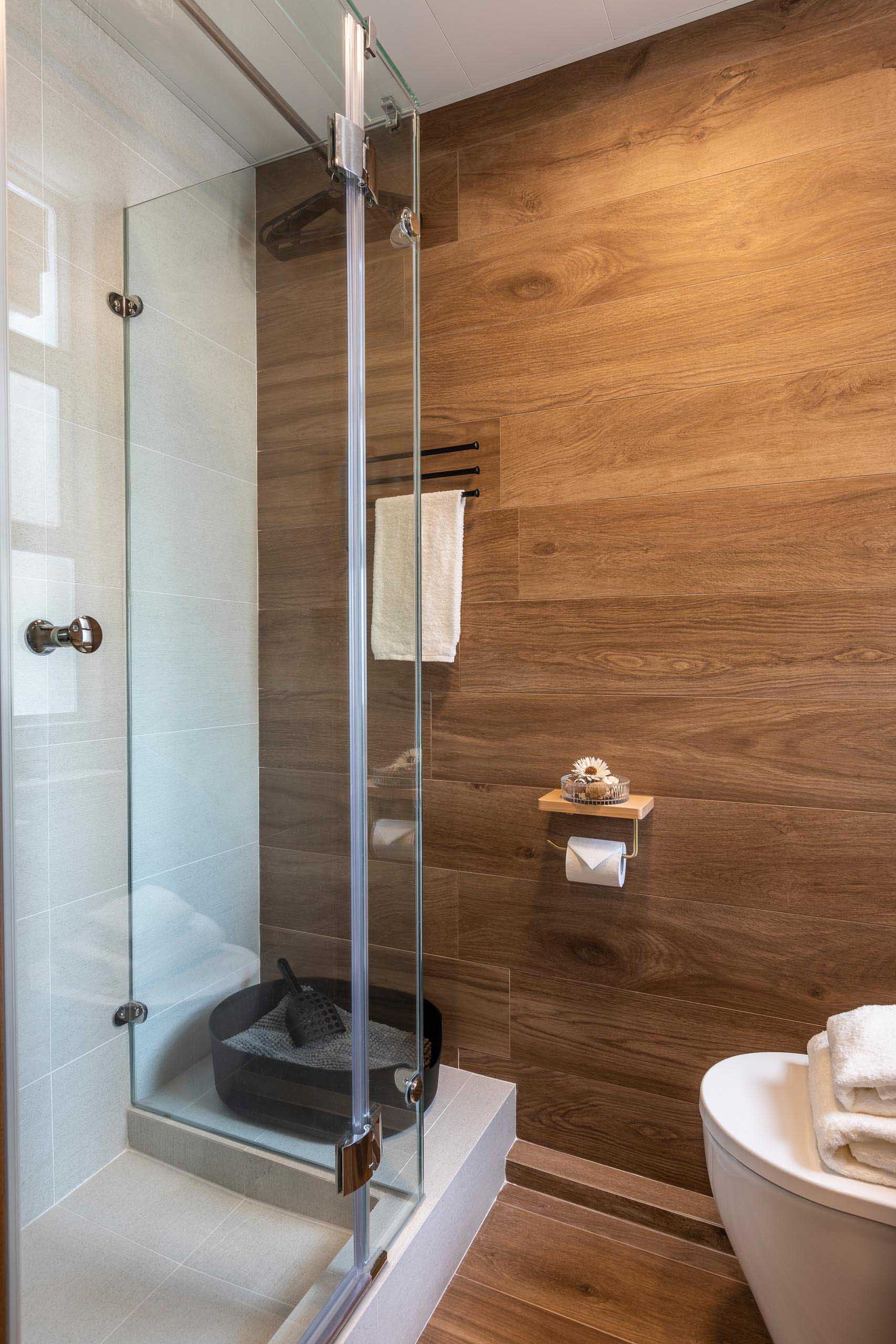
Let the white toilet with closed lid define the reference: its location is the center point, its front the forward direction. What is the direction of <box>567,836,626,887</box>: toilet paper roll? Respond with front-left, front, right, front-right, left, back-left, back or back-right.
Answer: front-right

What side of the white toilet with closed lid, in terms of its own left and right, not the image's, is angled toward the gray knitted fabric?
front

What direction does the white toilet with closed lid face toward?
to the viewer's left

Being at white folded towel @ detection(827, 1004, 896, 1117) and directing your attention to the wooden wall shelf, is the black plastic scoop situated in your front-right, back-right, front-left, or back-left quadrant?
front-left

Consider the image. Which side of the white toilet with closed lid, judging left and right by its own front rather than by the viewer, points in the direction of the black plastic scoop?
front

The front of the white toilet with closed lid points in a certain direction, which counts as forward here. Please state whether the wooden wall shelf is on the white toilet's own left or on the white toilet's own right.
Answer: on the white toilet's own right
